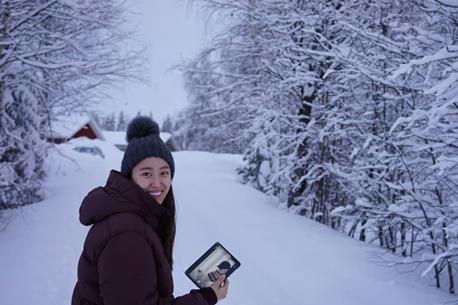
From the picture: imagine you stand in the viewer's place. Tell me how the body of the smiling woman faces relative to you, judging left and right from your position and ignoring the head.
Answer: facing to the right of the viewer

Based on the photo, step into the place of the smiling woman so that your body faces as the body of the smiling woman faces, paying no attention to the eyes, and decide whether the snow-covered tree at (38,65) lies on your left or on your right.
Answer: on your left
